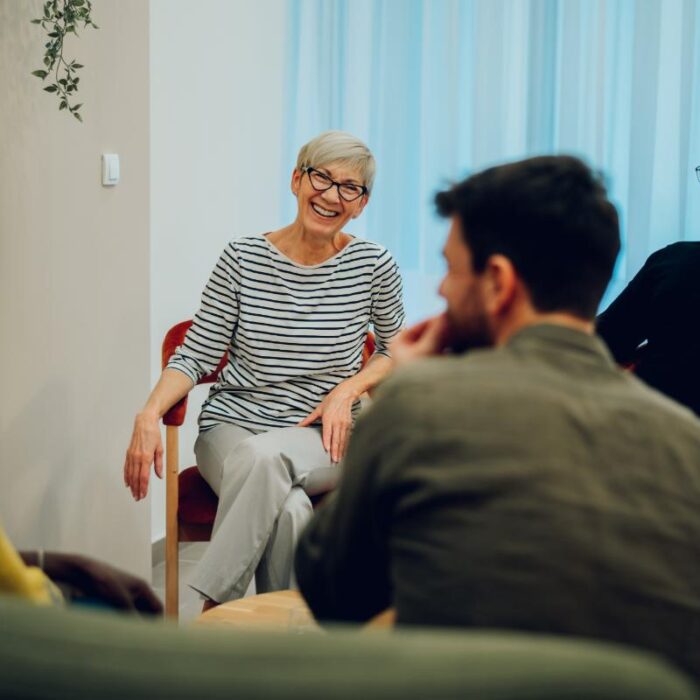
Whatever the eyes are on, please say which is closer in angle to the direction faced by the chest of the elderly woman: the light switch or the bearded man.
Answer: the bearded man

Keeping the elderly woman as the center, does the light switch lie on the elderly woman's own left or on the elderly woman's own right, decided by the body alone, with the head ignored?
on the elderly woman's own right

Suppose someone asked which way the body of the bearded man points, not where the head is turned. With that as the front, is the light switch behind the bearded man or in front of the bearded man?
in front

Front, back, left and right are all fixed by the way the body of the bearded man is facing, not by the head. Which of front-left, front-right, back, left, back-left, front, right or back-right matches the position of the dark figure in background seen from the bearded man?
front-right

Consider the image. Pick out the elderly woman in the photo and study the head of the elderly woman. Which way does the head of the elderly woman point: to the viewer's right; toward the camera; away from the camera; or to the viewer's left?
toward the camera

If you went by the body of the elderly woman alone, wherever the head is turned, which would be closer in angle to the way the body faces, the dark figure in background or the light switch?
the dark figure in background

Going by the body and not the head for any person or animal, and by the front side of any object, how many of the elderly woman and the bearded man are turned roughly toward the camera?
1

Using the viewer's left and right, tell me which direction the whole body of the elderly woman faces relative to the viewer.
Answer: facing the viewer

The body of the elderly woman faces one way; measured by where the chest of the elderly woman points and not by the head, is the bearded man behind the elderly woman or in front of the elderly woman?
in front

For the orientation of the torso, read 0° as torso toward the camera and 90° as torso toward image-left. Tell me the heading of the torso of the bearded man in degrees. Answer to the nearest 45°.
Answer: approximately 135°

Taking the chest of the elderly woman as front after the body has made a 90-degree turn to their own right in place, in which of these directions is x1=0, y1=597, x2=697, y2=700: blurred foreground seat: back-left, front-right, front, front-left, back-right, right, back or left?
left

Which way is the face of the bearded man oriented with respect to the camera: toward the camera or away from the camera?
away from the camera

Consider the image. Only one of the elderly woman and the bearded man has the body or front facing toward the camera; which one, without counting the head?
the elderly woman

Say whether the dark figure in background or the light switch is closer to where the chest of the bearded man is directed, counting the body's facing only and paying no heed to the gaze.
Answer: the light switch

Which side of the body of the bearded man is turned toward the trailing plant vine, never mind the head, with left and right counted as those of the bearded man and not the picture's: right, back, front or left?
front
